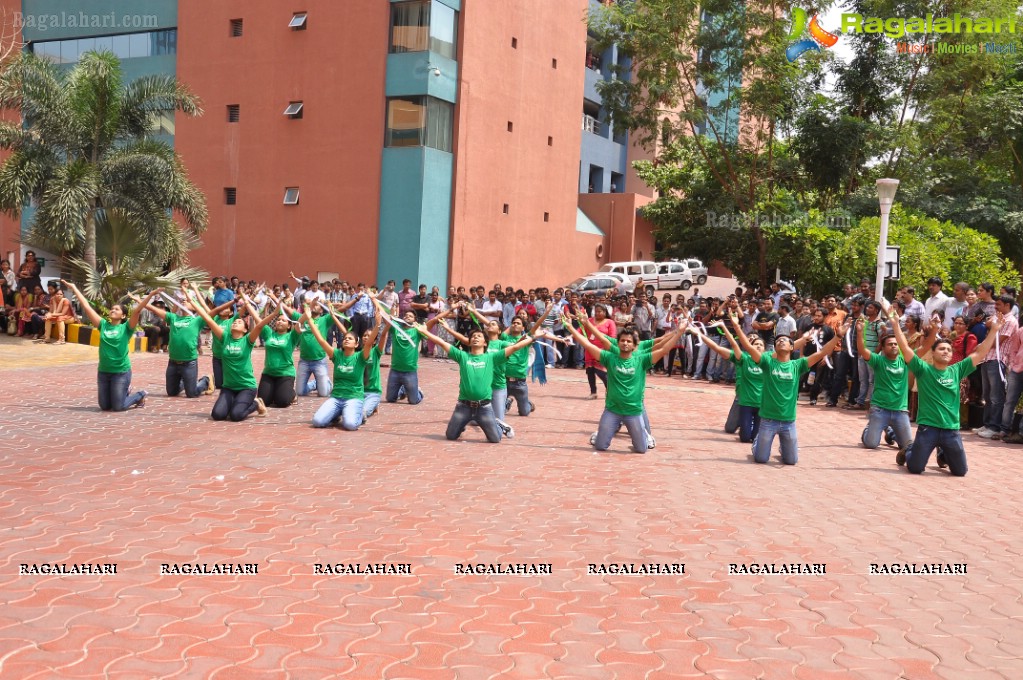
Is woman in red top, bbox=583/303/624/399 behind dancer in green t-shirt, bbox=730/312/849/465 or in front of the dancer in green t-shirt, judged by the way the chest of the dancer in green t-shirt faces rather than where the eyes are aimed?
behind

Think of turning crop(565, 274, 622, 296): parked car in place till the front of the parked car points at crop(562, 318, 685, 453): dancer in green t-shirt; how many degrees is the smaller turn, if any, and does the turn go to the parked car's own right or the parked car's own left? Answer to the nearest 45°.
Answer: approximately 45° to the parked car's own left

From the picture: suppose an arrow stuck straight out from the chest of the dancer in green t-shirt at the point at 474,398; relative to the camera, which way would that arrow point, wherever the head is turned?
toward the camera

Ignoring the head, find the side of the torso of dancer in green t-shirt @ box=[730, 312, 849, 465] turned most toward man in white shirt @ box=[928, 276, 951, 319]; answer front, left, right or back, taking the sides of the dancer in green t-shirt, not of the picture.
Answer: back

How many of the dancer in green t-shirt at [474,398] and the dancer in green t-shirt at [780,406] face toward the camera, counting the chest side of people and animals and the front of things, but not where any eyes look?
2

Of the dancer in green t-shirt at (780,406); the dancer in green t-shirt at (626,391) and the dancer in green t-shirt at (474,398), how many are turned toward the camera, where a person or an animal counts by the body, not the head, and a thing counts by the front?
3

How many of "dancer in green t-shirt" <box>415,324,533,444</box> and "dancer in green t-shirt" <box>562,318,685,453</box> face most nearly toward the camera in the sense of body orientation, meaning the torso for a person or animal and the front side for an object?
2

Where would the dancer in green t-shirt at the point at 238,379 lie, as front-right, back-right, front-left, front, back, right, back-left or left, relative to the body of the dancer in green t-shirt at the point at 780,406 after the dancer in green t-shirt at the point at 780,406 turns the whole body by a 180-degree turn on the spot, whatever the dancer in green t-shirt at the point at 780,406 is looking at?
left

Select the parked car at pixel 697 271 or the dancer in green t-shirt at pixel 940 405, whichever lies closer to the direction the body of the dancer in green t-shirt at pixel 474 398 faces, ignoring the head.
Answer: the dancer in green t-shirt

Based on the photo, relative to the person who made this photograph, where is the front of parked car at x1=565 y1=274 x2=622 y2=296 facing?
facing the viewer and to the left of the viewer

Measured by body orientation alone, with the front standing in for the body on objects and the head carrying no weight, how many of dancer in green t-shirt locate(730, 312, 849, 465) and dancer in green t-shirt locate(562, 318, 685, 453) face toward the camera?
2

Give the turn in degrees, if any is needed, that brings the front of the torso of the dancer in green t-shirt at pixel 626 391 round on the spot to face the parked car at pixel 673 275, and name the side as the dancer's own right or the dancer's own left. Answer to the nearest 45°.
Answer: approximately 180°

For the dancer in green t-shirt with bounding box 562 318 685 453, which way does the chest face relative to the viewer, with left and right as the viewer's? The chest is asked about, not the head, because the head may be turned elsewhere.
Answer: facing the viewer
